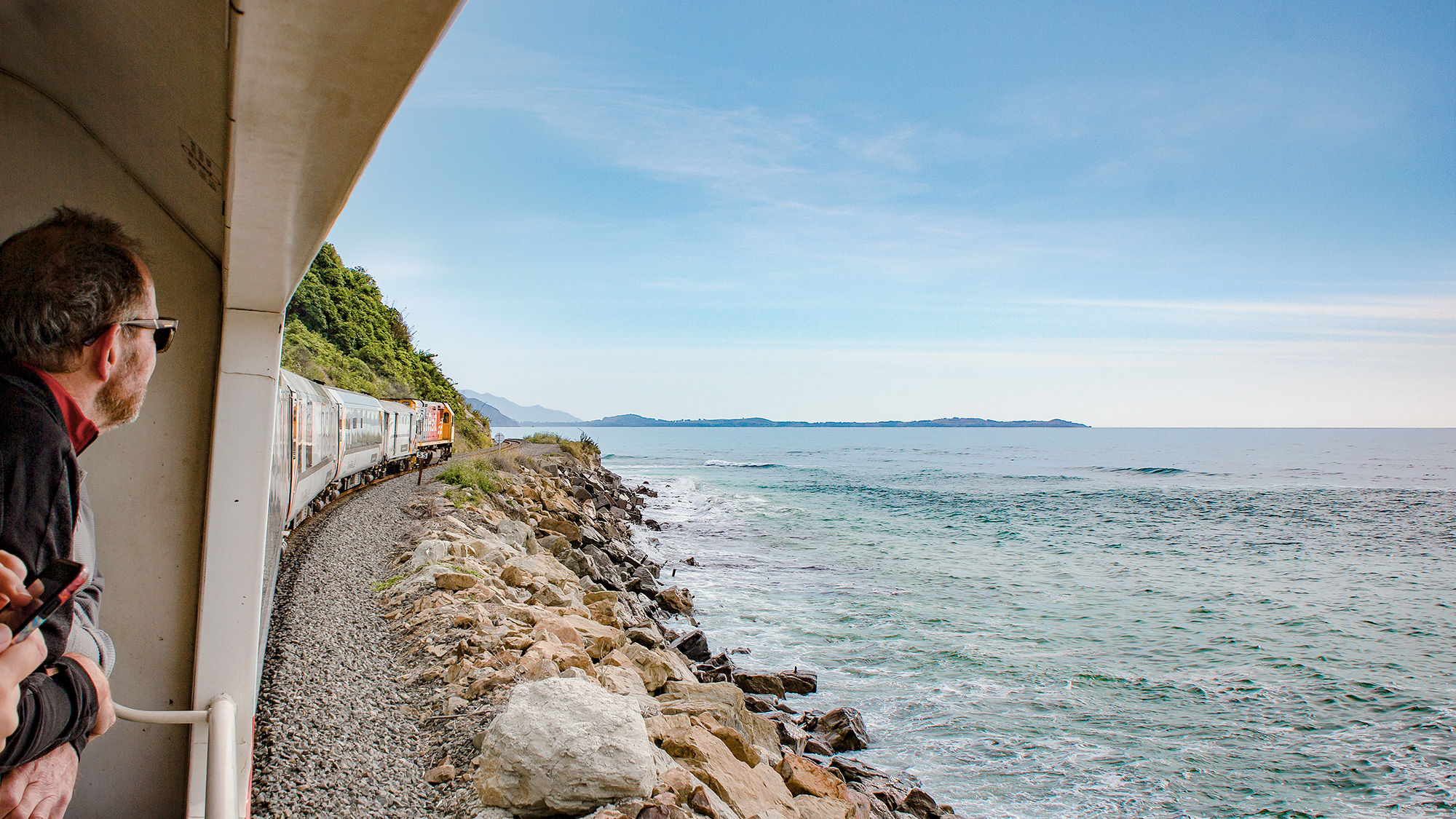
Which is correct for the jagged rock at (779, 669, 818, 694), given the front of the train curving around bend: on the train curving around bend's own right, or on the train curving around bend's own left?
on the train curving around bend's own right

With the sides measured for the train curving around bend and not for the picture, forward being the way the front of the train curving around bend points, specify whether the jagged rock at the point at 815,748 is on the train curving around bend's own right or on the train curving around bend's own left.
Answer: on the train curving around bend's own right

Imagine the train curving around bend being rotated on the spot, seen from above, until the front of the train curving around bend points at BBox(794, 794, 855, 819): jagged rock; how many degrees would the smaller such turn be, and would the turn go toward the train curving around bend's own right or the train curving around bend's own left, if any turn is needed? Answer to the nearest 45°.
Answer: approximately 135° to the train curving around bend's own right

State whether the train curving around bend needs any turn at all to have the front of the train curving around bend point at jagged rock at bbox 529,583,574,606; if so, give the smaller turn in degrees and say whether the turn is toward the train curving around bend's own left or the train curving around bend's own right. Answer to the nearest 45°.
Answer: approximately 135° to the train curving around bend's own right

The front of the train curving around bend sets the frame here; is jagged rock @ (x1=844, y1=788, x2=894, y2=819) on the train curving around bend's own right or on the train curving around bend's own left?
on the train curving around bend's own right

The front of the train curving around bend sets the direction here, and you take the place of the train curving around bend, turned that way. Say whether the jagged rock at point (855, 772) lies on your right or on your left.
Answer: on your right

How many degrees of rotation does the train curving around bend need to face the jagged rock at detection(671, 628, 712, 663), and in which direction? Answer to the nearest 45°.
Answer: approximately 90° to its right

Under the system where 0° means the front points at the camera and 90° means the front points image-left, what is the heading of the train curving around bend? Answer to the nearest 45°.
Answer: approximately 225°

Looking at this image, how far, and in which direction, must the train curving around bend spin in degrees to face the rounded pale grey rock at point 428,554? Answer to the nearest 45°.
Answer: approximately 135° to its right
